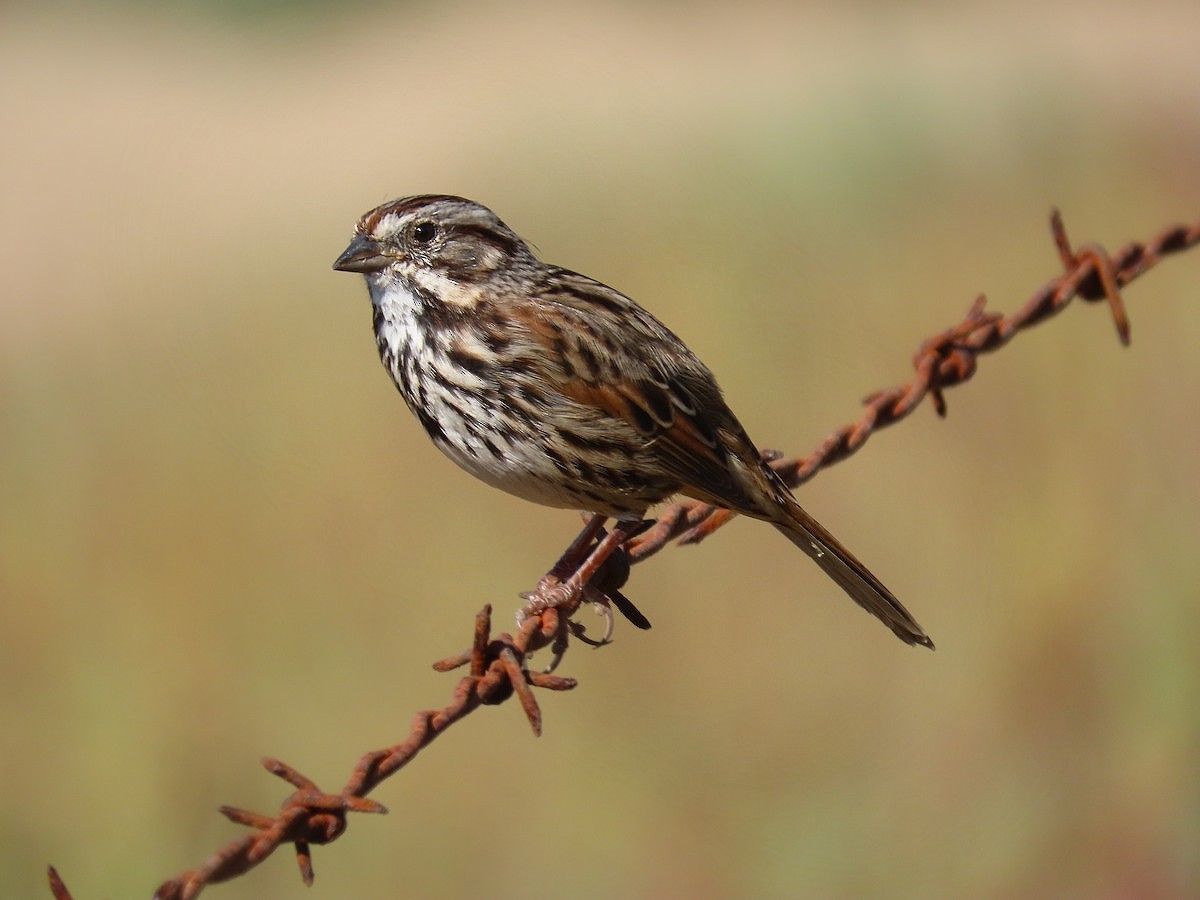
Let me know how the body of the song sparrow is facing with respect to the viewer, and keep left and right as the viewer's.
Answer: facing to the left of the viewer
